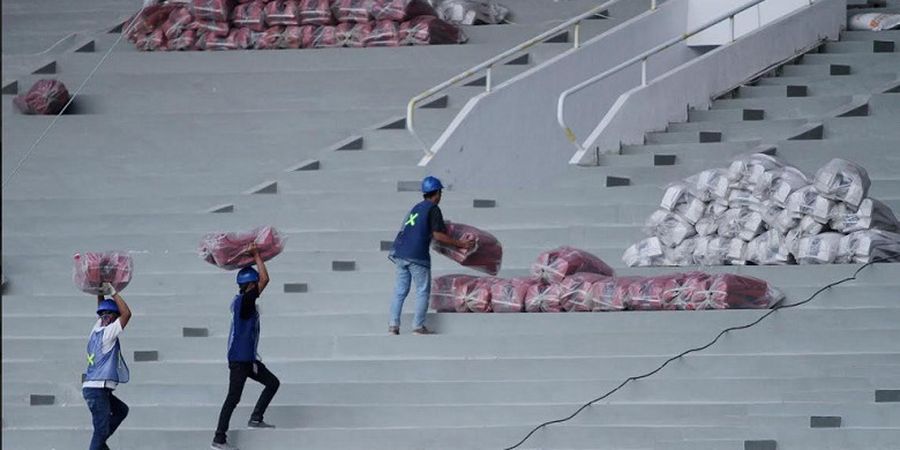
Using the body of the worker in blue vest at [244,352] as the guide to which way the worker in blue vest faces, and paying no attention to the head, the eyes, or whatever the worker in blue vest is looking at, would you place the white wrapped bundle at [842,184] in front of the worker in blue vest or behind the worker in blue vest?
in front

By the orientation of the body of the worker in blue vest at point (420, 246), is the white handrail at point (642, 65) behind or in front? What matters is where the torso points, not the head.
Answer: in front

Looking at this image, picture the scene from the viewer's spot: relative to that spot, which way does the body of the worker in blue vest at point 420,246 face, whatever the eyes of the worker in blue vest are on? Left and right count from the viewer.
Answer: facing away from the viewer and to the right of the viewer

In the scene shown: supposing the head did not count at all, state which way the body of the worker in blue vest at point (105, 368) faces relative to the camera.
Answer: to the viewer's right

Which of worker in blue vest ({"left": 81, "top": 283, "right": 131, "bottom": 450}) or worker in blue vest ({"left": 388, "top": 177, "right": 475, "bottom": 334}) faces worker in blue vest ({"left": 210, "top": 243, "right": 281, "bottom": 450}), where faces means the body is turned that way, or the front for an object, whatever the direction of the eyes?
worker in blue vest ({"left": 81, "top": 283, "right": 131, "bottom": 450})
